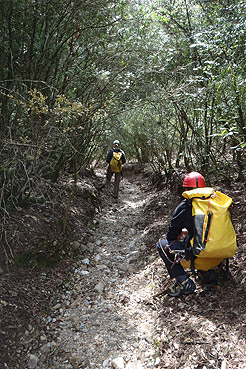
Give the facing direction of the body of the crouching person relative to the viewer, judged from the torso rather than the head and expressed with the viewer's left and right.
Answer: facing away from the viewer and to the left of the viewer

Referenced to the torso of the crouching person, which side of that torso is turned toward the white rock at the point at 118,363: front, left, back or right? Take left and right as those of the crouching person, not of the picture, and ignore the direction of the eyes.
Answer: left

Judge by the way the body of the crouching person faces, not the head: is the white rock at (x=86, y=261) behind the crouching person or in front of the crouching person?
in front

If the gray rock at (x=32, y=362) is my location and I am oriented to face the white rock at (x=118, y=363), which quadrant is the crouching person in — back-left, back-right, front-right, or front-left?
front-left

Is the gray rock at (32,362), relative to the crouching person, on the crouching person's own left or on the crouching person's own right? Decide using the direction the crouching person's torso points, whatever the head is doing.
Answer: on the crouching person's own left

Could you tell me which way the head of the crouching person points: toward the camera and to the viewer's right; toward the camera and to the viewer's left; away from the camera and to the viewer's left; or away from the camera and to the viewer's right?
away from the camera and to the viewer's left

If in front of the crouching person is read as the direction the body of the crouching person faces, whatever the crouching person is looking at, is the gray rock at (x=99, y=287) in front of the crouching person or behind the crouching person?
in front

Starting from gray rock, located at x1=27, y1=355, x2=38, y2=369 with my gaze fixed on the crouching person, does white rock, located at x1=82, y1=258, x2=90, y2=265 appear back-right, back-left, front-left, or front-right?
front-left
